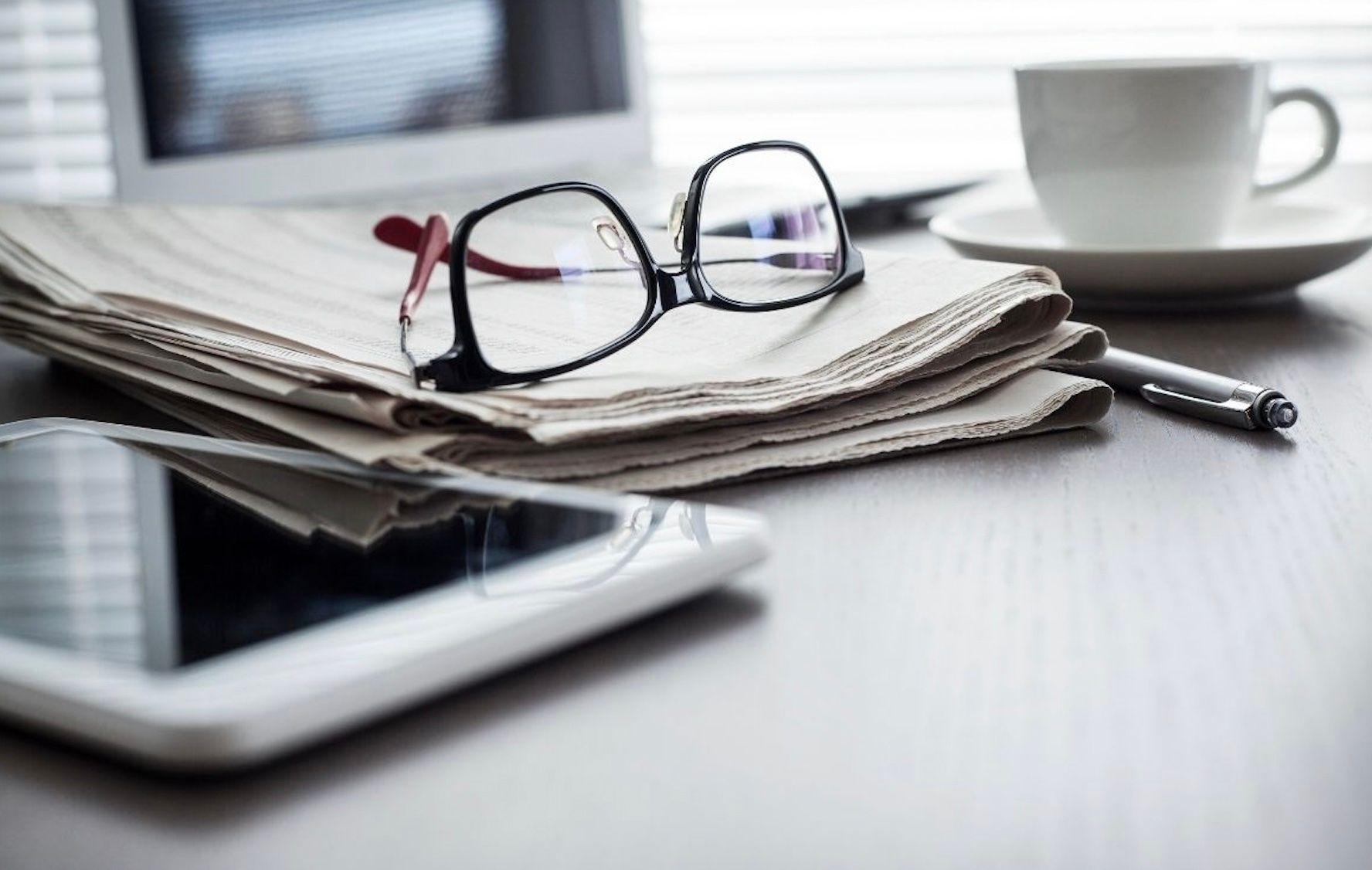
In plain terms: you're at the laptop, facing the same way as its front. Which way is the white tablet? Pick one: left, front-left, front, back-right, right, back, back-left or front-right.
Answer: front-right

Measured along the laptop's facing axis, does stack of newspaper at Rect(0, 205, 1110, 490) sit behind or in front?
in front

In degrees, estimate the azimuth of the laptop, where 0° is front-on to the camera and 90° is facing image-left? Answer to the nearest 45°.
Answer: approximately 315°

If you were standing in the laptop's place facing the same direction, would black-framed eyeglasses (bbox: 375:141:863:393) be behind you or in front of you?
in front
